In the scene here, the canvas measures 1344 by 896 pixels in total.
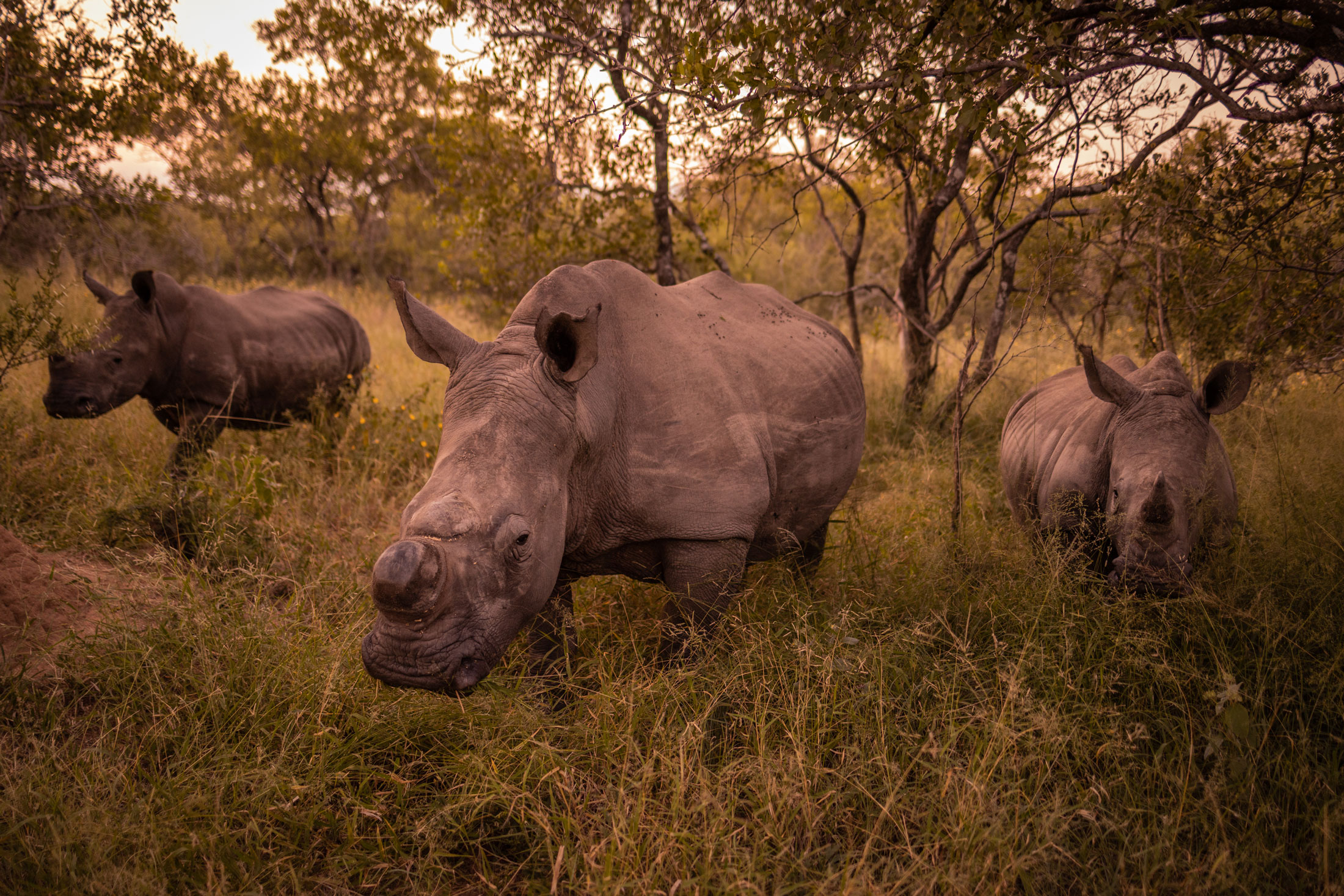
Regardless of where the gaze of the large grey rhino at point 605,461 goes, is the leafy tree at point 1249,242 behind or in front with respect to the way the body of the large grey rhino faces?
behind

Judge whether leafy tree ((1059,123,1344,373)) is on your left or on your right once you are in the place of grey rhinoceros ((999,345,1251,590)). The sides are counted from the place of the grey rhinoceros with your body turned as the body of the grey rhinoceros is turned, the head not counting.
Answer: on your left

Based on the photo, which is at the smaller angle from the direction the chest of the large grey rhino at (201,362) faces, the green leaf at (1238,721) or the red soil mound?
the red soil mound

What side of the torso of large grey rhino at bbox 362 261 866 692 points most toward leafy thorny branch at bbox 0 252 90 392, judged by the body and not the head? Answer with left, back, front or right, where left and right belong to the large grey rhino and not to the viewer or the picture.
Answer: right

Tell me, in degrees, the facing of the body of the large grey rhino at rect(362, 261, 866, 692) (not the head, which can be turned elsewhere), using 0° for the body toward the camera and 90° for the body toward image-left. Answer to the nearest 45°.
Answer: approximately 45°

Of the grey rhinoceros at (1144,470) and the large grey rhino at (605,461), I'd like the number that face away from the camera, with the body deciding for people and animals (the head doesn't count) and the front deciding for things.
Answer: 0

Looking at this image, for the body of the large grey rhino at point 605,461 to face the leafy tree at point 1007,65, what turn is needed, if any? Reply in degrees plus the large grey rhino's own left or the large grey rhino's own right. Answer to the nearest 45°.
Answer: approximately 135° to the large grey rhino's own left

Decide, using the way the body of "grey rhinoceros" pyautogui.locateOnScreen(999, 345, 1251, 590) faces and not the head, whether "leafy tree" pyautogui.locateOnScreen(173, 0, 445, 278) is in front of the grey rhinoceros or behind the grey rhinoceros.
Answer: behind

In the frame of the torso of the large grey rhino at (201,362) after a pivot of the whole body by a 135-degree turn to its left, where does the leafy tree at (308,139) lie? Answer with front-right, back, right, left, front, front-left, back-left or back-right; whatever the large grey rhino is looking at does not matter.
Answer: left
